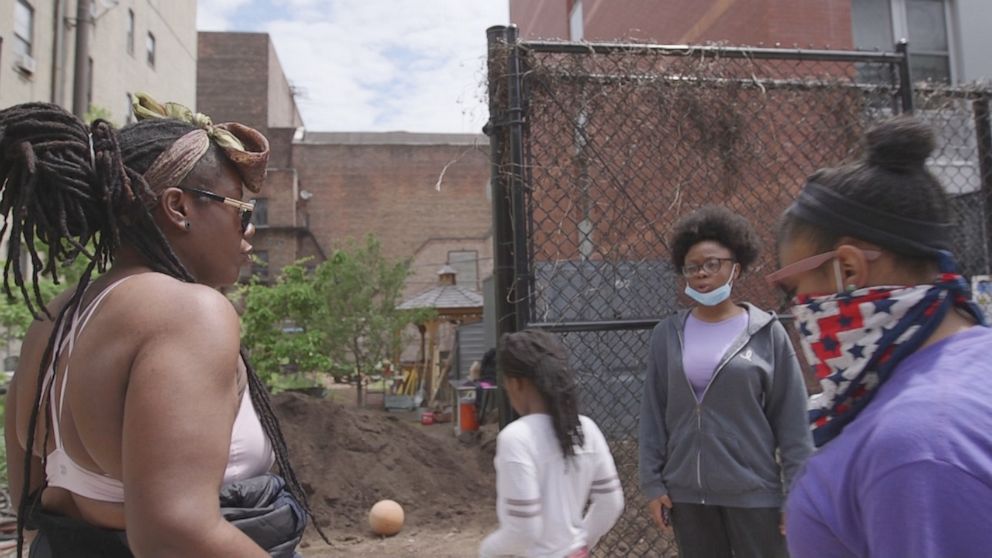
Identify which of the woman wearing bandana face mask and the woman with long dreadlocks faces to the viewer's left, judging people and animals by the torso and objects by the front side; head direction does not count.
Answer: the woman wearing bandana face mask

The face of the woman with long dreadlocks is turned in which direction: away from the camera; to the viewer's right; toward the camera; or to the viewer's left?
to the viewer's right

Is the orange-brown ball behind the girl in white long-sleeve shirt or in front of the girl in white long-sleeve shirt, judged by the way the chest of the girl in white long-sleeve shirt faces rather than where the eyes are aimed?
in front

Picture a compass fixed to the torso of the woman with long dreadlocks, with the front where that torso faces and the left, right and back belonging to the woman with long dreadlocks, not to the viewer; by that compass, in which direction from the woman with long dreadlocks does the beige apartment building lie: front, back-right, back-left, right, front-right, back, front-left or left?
front-left

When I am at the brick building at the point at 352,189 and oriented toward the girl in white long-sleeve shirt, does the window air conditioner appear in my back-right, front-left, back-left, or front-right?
front-right

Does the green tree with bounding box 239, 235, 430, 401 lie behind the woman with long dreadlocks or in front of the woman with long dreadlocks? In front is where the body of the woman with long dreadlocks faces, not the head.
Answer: in front

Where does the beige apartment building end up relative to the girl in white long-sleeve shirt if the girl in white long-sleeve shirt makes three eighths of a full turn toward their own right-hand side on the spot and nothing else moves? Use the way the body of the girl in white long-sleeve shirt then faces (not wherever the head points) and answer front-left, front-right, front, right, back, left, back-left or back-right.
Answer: back-left

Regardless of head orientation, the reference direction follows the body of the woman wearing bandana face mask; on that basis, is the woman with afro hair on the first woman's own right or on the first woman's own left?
on the first woman's own right

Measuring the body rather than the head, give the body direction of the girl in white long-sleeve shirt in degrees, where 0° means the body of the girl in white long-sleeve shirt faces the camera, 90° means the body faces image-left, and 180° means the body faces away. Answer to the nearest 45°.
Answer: approximately 135°

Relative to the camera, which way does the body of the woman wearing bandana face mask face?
to the viewer's left

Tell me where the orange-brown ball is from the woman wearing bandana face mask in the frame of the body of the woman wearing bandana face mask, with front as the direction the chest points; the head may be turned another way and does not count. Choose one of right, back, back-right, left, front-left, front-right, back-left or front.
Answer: front-right

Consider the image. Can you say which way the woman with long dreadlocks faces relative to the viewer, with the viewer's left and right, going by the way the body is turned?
facing away from the viewer and to the right of the viewer

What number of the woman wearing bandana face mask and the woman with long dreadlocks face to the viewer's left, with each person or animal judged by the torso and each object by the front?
1

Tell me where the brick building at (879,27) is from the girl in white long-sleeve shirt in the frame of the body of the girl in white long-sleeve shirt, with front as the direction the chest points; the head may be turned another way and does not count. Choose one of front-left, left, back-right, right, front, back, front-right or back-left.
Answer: right

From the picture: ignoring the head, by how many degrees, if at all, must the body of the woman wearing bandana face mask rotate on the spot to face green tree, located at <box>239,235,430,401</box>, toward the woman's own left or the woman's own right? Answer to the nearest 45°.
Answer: approximately 45° to the woman's own right
